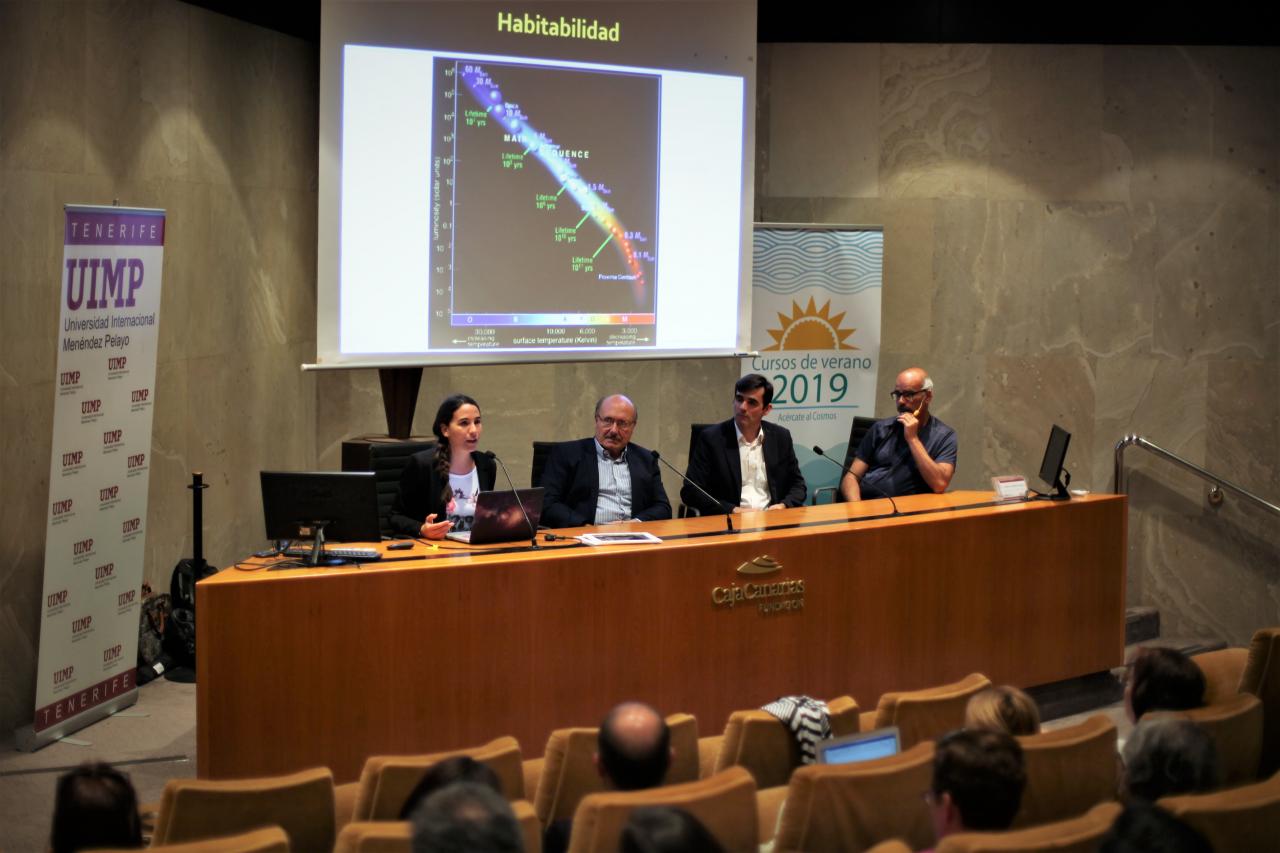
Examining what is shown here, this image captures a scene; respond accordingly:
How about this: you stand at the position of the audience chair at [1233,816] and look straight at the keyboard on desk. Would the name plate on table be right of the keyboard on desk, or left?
right

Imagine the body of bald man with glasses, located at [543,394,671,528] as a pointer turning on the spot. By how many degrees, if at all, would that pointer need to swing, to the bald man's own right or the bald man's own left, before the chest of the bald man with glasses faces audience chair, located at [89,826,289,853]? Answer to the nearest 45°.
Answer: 0° — they already face it

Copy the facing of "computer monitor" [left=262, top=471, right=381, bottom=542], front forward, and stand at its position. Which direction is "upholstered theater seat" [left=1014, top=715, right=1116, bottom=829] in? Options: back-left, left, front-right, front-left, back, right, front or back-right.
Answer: back-right

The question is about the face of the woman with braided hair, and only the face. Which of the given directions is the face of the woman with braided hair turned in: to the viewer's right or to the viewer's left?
to the viewer's right

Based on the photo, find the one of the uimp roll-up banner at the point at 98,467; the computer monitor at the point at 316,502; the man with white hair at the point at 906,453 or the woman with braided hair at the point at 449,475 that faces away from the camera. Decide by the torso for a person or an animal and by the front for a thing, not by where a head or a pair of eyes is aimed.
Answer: the computer monitor

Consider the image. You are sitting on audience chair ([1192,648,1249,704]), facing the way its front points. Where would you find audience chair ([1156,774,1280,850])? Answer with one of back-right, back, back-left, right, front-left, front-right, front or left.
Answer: back-left

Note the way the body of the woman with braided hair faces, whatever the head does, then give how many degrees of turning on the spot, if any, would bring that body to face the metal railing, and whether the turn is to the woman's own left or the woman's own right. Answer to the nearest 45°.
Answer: approximately 90° to the woman's own left

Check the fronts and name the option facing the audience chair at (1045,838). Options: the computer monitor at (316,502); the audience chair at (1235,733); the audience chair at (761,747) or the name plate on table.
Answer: the name plate on table

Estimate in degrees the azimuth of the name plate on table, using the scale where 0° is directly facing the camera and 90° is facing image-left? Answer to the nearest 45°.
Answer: approximately 0°

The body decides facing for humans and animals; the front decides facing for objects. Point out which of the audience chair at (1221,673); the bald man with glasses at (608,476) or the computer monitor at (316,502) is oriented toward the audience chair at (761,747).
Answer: the bald man with glasses

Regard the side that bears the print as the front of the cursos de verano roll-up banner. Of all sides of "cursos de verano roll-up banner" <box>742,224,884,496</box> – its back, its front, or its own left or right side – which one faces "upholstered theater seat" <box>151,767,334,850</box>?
front

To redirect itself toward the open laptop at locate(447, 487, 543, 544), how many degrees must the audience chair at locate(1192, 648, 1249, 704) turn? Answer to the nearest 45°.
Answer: approximately 45° to its left

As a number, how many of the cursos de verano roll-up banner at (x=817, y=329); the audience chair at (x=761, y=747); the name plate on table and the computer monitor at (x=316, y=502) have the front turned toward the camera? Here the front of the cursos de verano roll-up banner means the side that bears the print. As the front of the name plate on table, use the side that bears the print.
2
